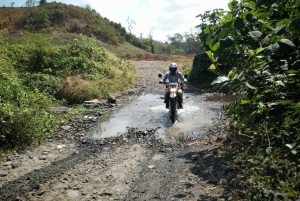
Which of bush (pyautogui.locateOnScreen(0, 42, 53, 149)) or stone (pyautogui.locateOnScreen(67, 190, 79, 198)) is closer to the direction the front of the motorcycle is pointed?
the stone

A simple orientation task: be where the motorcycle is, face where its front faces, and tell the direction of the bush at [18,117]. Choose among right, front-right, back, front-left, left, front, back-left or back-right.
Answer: front-right

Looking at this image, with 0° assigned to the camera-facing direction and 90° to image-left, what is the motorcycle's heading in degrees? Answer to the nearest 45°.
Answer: approximately 0°

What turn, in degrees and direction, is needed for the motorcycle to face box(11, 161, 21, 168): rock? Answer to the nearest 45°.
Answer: approximately 45° to its right

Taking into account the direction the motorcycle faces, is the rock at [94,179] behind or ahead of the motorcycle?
ahead

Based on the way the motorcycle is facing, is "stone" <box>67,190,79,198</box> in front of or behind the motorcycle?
in front
